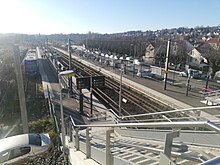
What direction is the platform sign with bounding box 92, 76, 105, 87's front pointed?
toward the camera

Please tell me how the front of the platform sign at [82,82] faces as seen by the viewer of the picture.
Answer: facing the viewer

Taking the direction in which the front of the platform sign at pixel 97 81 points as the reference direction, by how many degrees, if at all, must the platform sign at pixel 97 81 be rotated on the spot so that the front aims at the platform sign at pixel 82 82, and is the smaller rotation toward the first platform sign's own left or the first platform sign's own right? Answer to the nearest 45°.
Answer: approximately 45° to the first platform sign's own right

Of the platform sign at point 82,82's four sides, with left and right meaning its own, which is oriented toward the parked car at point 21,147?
front

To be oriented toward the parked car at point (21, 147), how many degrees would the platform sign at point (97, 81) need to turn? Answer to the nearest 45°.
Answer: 0° — it already faces it

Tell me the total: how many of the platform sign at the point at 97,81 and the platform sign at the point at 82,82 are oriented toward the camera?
2

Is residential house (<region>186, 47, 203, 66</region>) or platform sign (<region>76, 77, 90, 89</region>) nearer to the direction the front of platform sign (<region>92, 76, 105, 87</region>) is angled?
the platform sign

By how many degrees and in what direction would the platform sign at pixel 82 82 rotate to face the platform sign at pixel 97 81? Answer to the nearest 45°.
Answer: approximately 135° to its left

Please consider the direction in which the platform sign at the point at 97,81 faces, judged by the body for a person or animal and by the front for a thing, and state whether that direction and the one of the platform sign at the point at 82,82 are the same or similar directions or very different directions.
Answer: same or similar directions

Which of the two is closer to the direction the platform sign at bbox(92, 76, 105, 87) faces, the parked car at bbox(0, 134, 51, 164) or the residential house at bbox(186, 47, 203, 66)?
the parked car
